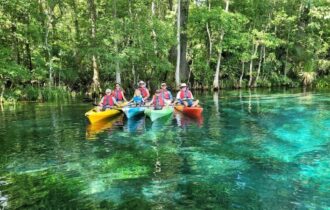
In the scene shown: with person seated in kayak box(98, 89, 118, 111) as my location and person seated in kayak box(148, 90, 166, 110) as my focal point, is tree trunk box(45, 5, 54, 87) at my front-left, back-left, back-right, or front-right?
back-left

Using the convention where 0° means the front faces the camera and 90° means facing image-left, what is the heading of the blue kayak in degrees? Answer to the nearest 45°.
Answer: approximately 45°

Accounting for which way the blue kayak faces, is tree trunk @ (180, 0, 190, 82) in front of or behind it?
behind

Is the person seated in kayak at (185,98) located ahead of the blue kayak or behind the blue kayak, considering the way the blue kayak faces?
behind

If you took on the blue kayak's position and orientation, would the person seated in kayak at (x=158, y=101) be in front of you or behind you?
behind

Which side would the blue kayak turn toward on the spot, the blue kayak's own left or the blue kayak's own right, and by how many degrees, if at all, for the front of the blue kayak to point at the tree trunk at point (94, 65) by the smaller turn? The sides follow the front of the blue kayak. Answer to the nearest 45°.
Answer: approximately 135° to the blue kayak's own right
